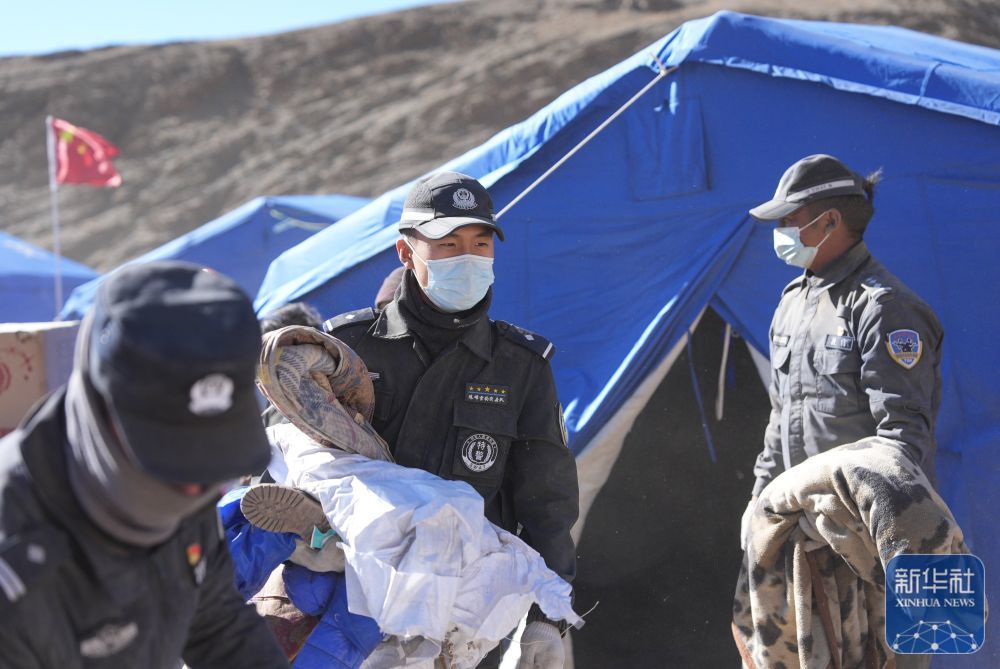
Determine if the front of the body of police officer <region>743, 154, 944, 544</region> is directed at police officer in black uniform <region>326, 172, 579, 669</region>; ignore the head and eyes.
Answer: yes

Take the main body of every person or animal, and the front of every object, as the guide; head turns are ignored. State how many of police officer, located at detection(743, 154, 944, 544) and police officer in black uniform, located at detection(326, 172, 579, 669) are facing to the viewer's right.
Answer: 0

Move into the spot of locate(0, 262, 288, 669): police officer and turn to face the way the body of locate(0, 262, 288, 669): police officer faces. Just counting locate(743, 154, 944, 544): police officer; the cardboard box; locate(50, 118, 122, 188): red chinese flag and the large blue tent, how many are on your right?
0

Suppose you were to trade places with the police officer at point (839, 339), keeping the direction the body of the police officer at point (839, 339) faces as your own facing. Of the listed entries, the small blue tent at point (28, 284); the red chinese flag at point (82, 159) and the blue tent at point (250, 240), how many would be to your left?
0

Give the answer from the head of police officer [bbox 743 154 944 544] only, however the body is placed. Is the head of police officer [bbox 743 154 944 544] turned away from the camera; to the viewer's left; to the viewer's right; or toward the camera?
to the viewer's left

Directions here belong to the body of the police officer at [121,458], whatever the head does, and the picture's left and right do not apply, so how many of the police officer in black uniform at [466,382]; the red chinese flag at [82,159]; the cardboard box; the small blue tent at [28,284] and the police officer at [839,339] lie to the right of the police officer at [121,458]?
0

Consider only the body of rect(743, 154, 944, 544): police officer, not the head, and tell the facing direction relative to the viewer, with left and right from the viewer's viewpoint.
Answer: facing the viewer and to the left of the viewer

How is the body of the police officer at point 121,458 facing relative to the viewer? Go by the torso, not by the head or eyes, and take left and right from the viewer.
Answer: facing the viewer and to the right of the viewer

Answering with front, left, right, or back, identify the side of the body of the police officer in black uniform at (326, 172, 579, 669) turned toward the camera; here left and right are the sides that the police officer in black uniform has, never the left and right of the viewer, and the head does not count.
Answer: front

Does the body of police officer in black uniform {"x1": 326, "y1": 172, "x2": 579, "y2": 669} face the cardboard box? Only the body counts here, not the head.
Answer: no

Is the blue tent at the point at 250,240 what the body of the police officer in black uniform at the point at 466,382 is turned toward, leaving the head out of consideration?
no

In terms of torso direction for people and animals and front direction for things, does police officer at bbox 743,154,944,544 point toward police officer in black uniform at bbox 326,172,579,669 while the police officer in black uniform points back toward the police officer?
no

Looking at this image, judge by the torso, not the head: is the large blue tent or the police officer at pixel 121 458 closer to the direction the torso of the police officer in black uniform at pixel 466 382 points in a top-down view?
the police officer

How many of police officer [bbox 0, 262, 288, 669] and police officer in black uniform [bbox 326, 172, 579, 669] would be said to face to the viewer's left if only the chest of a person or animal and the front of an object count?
0

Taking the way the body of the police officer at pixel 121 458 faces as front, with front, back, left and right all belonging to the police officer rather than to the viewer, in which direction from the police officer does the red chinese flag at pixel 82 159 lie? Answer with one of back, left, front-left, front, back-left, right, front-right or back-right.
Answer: back-left

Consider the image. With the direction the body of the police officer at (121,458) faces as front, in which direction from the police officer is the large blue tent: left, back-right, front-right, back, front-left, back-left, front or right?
left

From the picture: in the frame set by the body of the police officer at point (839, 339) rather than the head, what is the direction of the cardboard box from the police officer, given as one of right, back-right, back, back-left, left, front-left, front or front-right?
front
